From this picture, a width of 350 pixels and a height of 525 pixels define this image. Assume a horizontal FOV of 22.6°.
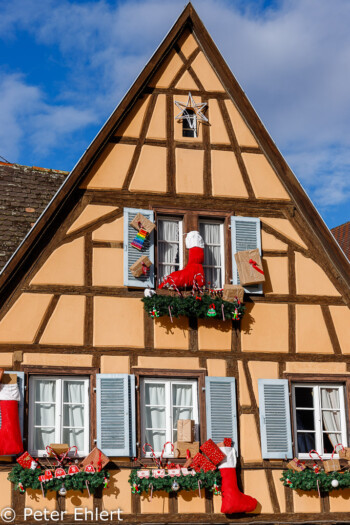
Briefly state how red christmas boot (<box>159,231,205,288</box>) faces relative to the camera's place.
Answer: facing to the left of the viewer

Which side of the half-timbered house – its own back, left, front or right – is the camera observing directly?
front

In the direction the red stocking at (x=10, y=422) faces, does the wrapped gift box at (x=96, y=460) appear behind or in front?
behind

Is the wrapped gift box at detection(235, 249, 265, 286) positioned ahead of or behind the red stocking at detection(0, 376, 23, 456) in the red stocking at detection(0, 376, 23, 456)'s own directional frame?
behind

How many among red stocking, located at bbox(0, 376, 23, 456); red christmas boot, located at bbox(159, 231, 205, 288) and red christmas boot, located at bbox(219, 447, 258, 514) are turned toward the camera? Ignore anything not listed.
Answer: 0

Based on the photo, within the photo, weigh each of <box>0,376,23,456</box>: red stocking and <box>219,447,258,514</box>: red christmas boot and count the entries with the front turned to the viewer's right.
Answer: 1

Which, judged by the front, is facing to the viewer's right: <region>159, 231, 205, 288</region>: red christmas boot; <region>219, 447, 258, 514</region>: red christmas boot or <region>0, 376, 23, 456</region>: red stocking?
<region>219, 447, 258, 514</region>: red christmas boot

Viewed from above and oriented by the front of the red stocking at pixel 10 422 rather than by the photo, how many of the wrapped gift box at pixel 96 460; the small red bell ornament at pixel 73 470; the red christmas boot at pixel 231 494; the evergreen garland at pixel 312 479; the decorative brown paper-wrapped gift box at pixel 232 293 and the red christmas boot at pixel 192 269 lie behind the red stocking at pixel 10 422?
6

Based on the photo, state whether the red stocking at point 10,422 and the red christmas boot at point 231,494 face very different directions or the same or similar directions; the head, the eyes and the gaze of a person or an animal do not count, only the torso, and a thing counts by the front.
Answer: very different directions

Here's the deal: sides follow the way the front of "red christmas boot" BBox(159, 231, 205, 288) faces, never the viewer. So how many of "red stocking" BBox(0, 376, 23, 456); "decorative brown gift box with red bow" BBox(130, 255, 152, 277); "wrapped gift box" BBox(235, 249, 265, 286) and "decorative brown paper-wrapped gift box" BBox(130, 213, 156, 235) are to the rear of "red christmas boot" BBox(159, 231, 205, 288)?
1

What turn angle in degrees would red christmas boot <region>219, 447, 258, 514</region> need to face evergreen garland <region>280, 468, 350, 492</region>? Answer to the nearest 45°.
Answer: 0° — it already faces it

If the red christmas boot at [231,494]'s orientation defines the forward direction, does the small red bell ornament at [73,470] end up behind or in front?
behind

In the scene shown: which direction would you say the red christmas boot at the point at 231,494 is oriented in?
to the viewer's right

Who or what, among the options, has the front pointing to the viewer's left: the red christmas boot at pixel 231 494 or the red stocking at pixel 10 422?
the red stocking
